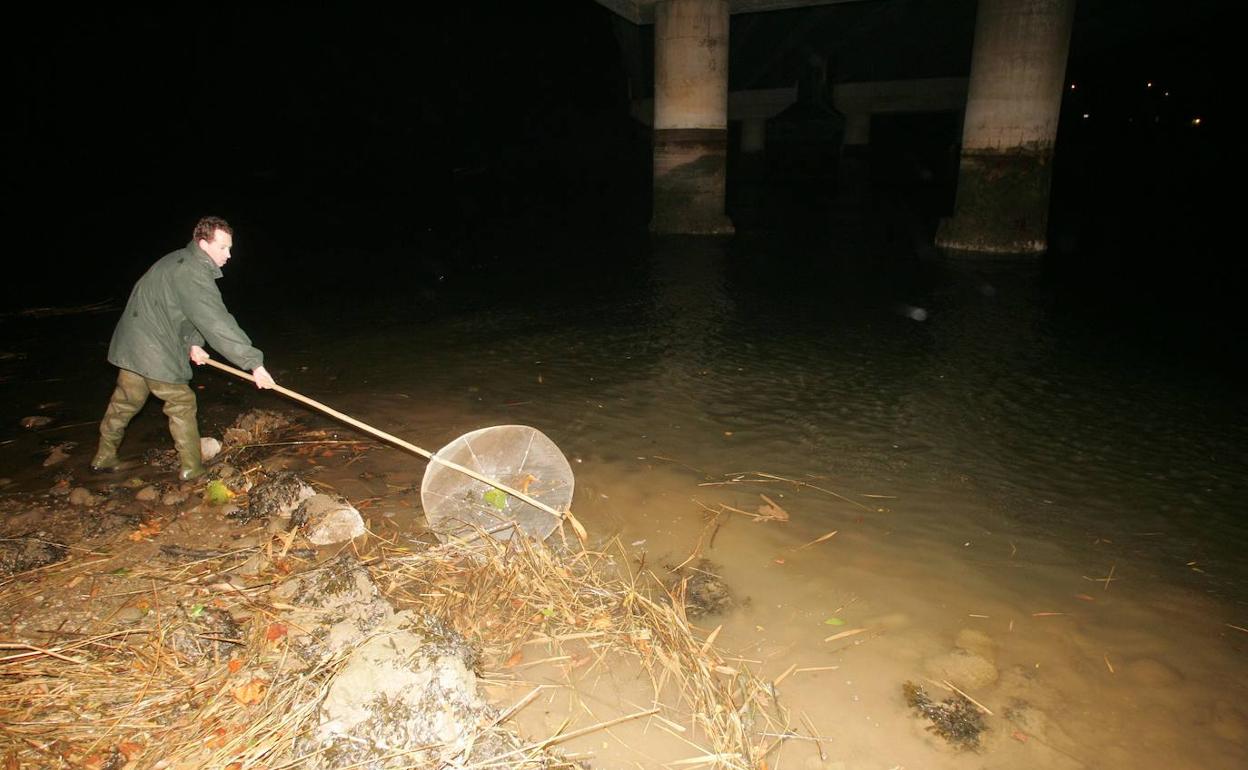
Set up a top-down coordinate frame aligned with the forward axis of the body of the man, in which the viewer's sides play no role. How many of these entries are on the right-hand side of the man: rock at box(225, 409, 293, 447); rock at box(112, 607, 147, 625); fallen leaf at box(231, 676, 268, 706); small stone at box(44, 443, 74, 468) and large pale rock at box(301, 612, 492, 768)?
3

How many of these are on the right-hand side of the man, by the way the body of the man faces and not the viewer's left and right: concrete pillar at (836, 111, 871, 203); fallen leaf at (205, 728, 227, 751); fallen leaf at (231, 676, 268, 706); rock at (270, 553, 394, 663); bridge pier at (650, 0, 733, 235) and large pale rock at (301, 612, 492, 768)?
4

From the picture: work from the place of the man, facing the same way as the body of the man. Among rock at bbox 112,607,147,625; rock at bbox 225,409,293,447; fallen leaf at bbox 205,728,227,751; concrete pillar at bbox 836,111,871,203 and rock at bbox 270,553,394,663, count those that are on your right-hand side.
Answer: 3

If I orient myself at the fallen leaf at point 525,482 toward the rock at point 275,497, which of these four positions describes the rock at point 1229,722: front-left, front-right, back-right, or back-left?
back-left

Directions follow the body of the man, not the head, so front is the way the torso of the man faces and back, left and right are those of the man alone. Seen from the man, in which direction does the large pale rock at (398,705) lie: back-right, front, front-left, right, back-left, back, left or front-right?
right

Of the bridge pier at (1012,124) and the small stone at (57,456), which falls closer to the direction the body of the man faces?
the bridge pier

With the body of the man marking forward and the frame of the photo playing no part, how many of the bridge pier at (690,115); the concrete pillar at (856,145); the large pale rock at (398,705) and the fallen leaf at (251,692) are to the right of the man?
2

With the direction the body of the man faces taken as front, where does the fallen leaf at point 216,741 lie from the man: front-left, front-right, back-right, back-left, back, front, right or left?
right

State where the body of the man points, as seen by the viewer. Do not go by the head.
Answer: to the viewer's right

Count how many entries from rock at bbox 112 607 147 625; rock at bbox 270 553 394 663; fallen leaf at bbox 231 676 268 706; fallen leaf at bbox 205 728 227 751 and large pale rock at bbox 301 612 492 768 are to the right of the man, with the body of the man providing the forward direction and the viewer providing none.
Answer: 5

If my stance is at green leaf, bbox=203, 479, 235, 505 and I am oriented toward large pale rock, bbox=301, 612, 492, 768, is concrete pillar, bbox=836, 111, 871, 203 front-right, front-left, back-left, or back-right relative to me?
back-left

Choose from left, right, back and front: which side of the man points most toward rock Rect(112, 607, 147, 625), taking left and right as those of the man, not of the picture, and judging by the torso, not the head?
right

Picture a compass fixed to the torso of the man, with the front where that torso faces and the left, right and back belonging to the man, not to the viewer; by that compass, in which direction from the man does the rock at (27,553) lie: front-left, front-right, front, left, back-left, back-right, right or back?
back-right

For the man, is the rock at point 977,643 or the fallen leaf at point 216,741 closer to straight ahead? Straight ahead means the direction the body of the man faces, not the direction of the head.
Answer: the rock

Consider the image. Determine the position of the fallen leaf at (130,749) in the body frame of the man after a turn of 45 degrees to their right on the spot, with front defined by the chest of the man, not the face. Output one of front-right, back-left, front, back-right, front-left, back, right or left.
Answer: front-right
